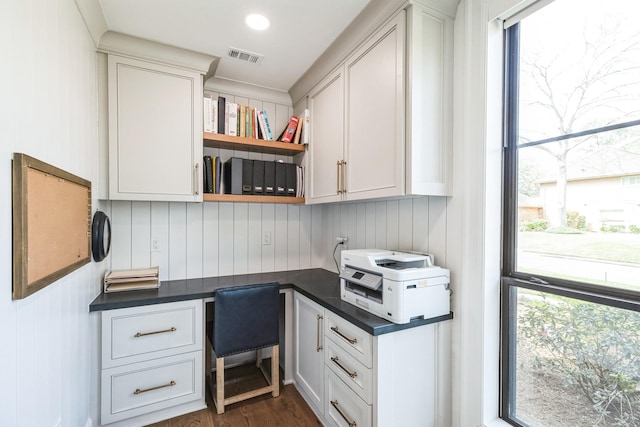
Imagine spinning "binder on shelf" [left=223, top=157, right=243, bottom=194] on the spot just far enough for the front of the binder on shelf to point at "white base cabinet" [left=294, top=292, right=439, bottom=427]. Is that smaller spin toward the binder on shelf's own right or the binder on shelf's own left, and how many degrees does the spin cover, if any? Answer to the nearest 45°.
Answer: approximately 45° to the binder on shelf's own left

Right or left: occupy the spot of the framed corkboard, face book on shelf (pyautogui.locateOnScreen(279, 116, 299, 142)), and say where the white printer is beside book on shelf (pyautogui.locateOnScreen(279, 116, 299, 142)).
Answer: right

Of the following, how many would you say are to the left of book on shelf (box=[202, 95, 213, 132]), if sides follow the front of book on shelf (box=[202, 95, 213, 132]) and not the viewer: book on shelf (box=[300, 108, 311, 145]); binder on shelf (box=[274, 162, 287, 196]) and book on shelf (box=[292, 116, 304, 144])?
3

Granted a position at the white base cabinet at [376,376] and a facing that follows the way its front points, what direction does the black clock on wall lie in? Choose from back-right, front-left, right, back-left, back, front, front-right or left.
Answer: front-right

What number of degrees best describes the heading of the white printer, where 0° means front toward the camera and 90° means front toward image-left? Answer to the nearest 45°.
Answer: approximately 45°

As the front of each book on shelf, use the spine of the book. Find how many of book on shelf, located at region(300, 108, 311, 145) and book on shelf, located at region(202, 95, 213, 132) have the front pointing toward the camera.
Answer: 2

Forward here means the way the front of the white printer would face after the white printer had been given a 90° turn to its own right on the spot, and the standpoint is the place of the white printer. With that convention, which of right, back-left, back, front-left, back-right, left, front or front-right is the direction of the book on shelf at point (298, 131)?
front

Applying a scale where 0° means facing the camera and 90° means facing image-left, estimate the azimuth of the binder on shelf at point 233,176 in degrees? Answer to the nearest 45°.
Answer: approximately 0°

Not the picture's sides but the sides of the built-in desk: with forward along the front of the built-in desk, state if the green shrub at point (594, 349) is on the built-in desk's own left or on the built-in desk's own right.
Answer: on the built-in desk's own left
